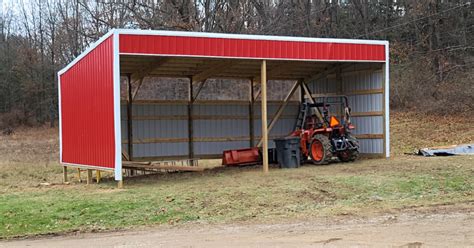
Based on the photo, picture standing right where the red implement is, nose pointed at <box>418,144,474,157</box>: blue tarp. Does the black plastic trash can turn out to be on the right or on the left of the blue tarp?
right

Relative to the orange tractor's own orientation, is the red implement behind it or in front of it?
in front

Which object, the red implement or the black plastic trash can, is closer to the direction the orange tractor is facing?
the red implement

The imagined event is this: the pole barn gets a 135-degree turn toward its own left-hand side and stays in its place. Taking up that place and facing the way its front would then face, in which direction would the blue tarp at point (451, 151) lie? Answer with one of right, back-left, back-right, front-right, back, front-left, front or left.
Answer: right

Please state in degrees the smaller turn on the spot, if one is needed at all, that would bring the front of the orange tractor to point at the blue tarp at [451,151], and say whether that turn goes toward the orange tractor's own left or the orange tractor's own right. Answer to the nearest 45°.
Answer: approximately 135° to the orange tractor's own right

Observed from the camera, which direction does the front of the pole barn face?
facing the viewer and to the right of the viewer
